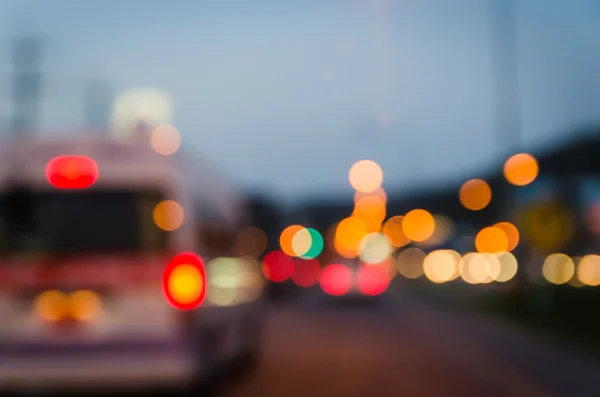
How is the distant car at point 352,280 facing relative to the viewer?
away from the camera

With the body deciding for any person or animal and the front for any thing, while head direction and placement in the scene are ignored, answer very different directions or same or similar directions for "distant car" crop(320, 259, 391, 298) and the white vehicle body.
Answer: same or similar directions

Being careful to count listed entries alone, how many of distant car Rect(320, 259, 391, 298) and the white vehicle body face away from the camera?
2

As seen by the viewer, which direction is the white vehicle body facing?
away from the camera

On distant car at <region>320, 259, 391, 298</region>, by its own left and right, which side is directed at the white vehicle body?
back

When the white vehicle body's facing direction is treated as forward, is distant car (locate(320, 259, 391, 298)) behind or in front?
in front
